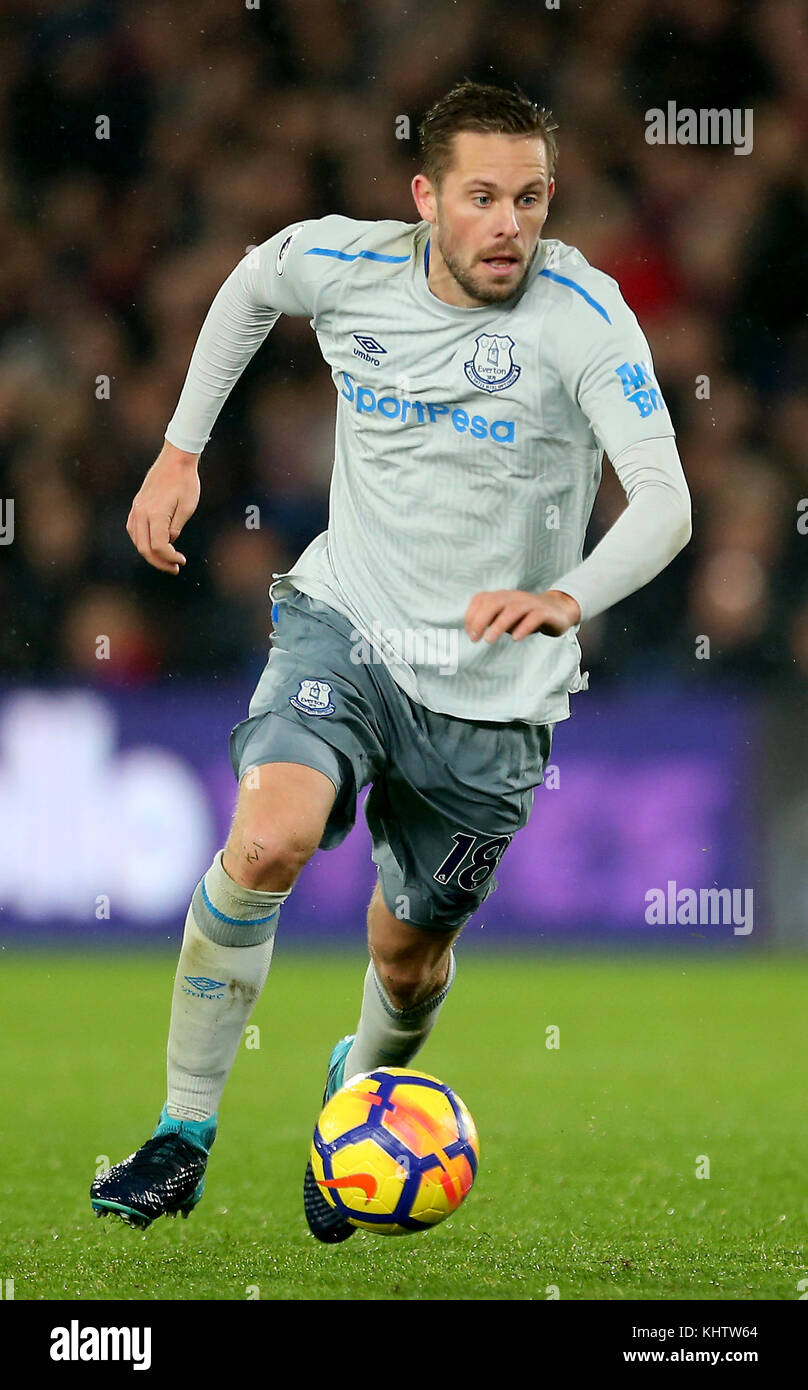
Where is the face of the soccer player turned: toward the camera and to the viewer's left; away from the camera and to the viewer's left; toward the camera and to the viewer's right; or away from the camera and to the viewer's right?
toward the camera and to the viewer's right

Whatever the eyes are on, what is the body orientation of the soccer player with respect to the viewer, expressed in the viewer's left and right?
facing the viewer
